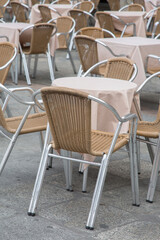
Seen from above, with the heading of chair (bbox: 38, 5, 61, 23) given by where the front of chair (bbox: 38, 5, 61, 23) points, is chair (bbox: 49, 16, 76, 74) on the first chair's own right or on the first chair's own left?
on the first chair's own right

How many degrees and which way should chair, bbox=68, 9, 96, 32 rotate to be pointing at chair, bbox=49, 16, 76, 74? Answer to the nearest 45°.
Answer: approximately 135° to its right

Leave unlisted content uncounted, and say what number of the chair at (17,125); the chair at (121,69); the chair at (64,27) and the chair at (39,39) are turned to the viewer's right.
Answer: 1

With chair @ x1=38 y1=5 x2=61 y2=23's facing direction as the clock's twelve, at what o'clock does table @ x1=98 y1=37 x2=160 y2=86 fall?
The table is roughly at 4 o'clock from the chair.

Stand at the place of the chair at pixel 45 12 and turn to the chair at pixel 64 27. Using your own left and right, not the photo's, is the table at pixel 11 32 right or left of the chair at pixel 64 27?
right

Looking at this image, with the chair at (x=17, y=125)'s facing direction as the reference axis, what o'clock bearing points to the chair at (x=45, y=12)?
the chair at (x=45, y=12) is roughly at 9 o'clock from the chair at (x=17, y=125).

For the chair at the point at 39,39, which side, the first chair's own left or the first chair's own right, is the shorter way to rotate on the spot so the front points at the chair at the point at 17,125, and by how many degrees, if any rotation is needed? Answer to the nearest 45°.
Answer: approximately 135° to the first chair's own left

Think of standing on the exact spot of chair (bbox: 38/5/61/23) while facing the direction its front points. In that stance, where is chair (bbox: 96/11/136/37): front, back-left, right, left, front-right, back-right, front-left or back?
right

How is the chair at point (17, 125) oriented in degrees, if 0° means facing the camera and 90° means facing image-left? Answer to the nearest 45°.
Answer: approximately 270°
